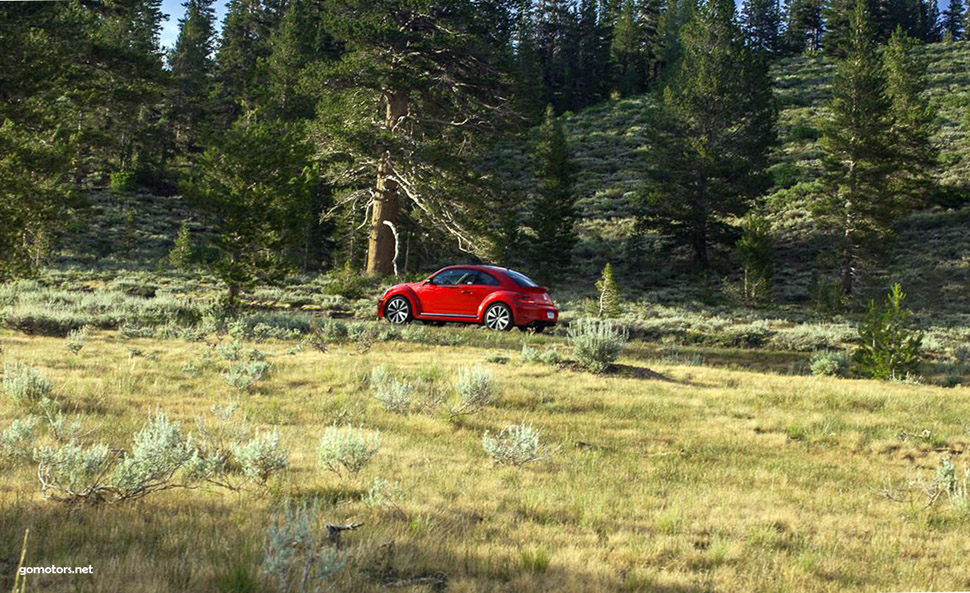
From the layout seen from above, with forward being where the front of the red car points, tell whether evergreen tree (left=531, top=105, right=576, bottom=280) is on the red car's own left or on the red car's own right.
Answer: on the red car's own right

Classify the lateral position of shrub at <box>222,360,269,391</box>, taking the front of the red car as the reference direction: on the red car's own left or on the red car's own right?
on the red car's own left

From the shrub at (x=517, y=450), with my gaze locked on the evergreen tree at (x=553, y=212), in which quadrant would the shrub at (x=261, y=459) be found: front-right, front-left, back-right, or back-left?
back-left

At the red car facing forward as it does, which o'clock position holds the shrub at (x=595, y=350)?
The shrub is roughly at 7 o'clock from the red car.

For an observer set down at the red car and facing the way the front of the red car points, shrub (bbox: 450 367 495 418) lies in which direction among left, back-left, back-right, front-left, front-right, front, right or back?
back-left

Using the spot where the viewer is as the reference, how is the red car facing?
facing away from the viewer and to the left of the viewer

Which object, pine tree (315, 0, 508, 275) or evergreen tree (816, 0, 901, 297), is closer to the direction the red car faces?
the pine tree

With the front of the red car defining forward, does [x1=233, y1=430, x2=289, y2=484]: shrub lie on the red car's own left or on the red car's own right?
on the red car's own left

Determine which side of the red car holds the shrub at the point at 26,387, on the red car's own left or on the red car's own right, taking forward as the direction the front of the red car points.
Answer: on the red car's own left

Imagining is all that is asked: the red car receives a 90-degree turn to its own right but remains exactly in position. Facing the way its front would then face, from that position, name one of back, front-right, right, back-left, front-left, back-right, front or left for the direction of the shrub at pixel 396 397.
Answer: back-right
